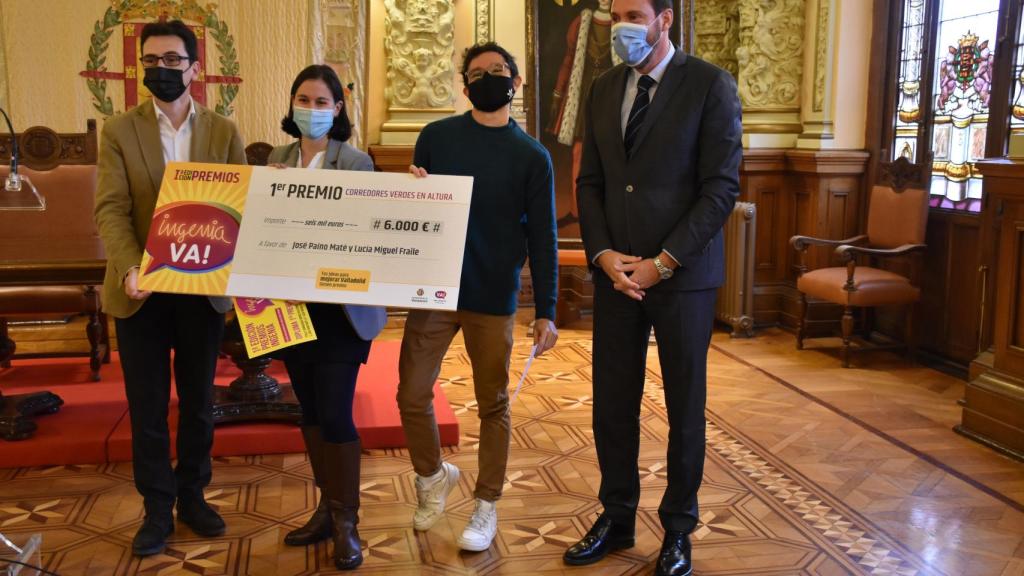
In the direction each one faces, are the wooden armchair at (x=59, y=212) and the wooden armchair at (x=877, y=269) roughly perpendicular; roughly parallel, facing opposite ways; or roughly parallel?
roughly perpendicular

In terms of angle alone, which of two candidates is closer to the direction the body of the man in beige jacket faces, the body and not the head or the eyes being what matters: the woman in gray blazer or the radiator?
the woman in gray blazer

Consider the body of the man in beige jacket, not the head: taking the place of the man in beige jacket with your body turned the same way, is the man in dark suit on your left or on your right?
on your left

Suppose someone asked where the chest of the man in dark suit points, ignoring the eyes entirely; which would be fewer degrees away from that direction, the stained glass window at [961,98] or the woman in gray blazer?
the woman in gray blazer

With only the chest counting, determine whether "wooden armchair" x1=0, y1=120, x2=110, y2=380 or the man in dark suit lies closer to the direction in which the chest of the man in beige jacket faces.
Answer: the man in dark suit

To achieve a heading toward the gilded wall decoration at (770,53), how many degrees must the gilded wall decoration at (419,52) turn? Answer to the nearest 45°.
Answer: approximately 90° to its left

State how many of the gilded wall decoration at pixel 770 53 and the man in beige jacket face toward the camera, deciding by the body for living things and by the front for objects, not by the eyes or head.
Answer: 2

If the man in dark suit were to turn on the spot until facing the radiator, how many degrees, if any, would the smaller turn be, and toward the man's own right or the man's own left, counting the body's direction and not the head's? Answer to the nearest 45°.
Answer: approximately 135° to the man's own right

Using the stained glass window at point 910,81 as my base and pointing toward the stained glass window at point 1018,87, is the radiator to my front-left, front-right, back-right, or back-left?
back-right

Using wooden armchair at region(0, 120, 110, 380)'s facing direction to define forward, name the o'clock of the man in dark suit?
The man in dark suit is roughly at 11 o'clock from the wooden armchair.

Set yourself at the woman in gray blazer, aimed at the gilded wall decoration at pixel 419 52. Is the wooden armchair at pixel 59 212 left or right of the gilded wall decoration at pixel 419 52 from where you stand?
left

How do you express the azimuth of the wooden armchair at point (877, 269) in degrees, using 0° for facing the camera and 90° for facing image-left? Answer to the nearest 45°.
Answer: approximately 45°
